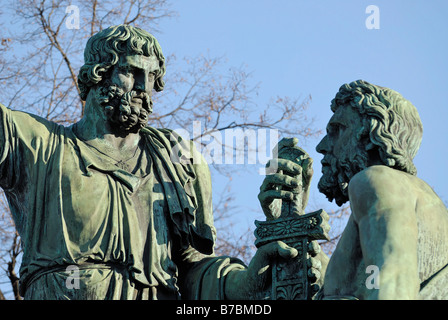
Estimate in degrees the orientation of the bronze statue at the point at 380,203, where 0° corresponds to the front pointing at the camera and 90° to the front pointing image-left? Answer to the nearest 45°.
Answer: approximately 90°
